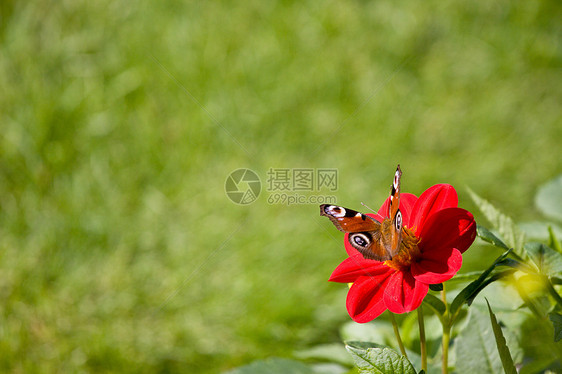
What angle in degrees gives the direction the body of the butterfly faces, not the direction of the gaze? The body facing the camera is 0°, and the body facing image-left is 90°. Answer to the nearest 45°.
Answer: approximately 180°
